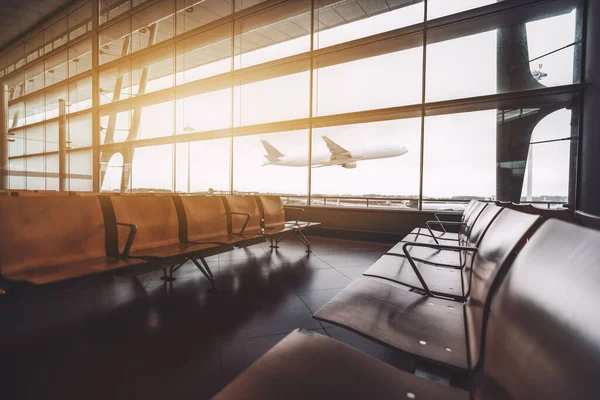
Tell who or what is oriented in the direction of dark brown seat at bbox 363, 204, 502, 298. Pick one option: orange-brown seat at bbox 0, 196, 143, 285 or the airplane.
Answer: orange-brown seat at bbox 0, 196, 143, 285

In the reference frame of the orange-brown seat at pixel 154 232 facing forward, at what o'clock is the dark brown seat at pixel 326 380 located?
the dark brown seat at pixel 326 380 is roughly at 1 o'clock from the orange-brown seat at pixel 154 232.

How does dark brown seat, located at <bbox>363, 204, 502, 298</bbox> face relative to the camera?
to the viewer's left

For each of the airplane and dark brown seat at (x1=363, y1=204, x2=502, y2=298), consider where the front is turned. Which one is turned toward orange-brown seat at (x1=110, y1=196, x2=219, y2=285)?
dark brown seat at (x1=363, y1=204, x2=502, y2=298)

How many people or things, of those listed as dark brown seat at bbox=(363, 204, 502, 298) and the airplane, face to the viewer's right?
1

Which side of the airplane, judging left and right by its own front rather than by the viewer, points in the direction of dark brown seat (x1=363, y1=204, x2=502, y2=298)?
right

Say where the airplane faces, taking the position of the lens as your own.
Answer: facing to the right of the viewer

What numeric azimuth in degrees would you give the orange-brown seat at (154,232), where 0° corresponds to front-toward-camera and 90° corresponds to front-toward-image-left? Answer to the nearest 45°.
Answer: approximately 315°

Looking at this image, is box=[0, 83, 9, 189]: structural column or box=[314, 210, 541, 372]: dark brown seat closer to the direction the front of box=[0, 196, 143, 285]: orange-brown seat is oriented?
the dark brown seat

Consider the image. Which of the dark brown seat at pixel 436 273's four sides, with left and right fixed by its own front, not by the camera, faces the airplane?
right

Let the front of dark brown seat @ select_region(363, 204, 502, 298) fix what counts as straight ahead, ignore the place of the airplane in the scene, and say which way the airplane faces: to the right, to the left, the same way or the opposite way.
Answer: the opposite way

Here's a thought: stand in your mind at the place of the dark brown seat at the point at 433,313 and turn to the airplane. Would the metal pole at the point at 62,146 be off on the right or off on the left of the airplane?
left

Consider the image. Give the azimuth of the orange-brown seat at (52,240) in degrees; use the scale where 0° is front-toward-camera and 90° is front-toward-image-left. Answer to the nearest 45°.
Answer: approximately 315°

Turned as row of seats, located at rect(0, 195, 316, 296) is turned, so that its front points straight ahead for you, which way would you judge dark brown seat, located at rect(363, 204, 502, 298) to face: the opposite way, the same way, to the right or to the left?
the opposite way

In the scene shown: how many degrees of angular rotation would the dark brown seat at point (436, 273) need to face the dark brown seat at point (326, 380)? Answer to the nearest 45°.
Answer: approximately 90° to its left

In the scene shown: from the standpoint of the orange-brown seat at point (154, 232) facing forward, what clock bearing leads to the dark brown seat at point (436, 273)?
the dark brown seat at point (436, 273) is roughly at 12 o'clock from the orange-brown seat at point (154, 232).
